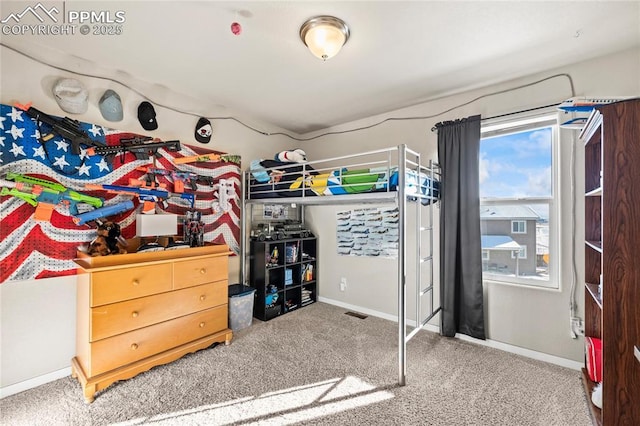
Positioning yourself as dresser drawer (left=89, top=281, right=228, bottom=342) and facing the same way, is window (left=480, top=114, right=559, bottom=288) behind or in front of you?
in front

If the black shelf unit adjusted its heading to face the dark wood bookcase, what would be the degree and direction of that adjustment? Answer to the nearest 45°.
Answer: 0° — it already faces it

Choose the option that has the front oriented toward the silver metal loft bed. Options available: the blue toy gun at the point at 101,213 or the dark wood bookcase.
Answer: the dark wood bookcase

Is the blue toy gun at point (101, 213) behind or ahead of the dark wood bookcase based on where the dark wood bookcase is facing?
ahead

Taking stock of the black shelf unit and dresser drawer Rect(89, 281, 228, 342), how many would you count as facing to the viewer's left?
0

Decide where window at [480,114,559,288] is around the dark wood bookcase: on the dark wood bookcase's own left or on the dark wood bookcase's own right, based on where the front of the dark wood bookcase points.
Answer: on the dark wood bookcase's own right

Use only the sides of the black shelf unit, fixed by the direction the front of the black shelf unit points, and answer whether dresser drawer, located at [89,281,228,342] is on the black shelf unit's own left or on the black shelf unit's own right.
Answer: on the black shelf unit's own right

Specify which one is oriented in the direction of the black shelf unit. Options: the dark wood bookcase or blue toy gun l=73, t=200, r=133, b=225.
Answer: the dark wood bookcase

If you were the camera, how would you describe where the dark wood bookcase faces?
facing to the left of the viewer

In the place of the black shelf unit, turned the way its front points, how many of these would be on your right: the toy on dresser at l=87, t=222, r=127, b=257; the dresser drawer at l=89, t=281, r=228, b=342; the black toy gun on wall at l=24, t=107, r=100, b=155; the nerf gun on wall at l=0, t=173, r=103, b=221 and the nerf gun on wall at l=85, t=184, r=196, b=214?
5

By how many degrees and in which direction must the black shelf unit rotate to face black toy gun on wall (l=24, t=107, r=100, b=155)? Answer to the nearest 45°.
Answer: approximately 90° to its right

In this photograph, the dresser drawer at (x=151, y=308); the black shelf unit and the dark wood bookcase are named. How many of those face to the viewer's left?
1
